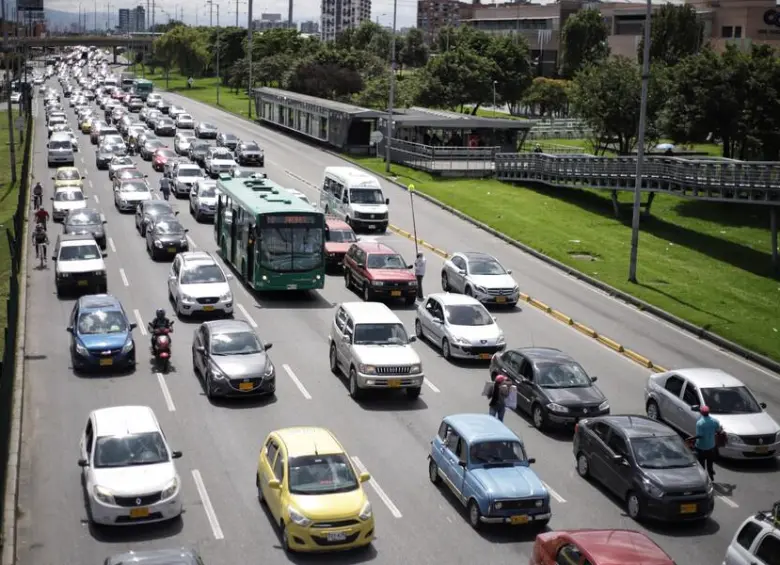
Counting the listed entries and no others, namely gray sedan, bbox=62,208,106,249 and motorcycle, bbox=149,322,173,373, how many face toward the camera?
2

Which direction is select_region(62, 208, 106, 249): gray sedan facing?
toward the camera

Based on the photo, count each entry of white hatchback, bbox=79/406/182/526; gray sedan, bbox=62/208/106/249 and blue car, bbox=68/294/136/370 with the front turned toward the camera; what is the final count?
3

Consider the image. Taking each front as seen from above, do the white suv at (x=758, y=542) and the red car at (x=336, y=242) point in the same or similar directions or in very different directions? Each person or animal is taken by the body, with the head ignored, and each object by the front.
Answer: same or similar directions

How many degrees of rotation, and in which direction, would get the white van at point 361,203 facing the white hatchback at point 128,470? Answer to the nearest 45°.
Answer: approximately 45° to its right

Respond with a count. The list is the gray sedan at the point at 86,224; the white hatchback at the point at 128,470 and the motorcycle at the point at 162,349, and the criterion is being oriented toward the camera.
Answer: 3

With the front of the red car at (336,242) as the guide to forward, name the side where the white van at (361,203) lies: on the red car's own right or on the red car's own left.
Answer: on the red car's own left

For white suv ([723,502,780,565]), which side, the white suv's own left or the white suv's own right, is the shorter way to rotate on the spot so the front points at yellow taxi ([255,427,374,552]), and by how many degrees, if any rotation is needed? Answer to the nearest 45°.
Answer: approximately 135° to the white suv's own right

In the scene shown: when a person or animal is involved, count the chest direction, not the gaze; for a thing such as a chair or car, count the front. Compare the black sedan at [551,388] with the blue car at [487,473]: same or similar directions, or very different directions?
same or similar directions

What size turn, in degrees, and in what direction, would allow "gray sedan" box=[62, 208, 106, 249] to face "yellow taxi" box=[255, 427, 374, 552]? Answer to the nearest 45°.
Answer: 0° — it already faces it

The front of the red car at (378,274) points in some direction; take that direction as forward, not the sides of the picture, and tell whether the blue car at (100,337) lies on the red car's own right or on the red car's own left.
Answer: on the red car's own right

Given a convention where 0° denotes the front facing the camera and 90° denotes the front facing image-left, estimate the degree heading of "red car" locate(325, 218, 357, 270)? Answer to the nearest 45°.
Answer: approximately 315°

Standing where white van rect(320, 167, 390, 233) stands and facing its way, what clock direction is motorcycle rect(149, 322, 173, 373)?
The motorcycle is roughly at 2 o'clock from the white van.

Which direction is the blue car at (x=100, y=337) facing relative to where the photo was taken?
toward the camera

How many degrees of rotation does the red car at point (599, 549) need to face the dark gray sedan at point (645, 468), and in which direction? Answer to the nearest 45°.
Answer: approximately 135° to its left

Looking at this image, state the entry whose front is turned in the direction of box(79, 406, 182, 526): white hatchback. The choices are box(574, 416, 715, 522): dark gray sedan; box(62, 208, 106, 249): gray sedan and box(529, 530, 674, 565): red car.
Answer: box(62, 208, 106, 249): gray sedan

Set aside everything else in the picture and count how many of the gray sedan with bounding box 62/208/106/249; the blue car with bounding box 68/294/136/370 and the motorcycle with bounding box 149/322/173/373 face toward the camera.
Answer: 3

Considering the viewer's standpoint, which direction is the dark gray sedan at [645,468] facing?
facing the viewer and to the right of the viewer
